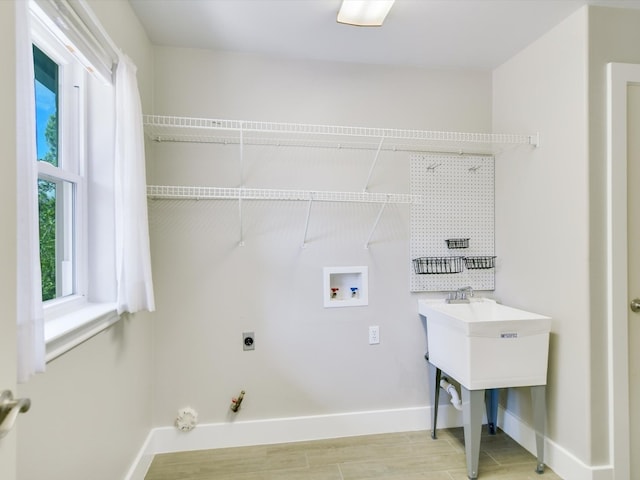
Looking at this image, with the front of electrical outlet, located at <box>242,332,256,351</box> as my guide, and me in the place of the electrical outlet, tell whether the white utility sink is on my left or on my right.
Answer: on my left

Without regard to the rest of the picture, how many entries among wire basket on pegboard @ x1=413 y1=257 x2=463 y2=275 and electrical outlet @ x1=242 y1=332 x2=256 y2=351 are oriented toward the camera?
2

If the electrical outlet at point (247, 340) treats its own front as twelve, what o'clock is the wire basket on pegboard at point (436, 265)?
The wire basket on pegboard is roughly at 9 o'clock from the electrical outlet.

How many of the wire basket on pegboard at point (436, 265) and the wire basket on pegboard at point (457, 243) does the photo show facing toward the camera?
2

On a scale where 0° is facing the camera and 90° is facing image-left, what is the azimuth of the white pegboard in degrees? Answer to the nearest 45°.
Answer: approximately 0°

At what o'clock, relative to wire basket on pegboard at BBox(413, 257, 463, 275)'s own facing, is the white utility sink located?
The white utility sink is roughly at 11 o'clock from the wire basket on pegboard.

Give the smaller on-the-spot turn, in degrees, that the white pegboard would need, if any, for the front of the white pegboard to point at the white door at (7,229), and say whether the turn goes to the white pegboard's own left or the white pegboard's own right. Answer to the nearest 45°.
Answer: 0° — it already faces it
